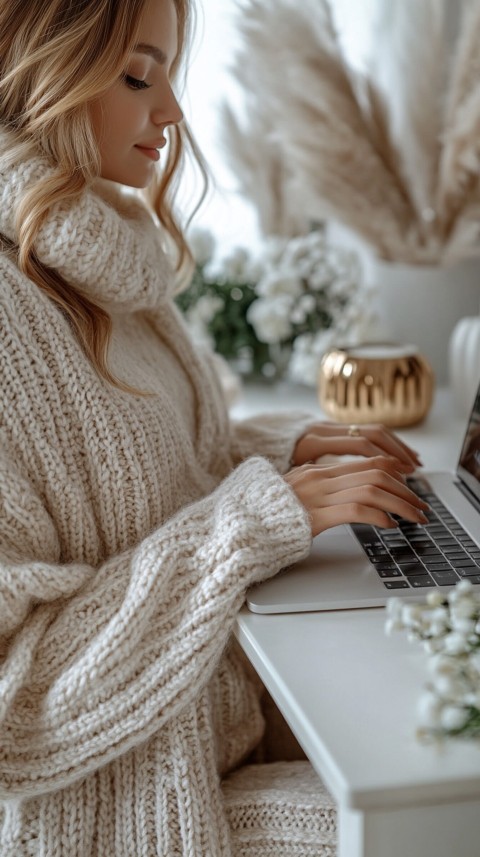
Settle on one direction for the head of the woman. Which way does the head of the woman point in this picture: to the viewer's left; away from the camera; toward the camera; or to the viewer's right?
to the viewer's right

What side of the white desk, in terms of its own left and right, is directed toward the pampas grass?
right

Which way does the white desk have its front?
to the viewer's left

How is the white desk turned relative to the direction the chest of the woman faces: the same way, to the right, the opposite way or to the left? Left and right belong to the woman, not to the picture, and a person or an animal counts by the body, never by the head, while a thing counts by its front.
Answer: the opposite way

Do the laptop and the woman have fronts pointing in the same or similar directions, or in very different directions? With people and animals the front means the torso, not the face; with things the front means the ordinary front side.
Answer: very different directions

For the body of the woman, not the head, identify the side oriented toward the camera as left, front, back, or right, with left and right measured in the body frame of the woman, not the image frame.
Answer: right

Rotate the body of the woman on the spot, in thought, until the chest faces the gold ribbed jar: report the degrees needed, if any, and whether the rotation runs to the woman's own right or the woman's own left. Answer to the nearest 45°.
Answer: approximately 45° to the woman's own left

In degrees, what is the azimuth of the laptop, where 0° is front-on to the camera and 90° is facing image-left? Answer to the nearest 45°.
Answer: approximately 90°

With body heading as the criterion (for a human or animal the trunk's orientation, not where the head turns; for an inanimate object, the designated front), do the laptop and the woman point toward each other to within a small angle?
yes
